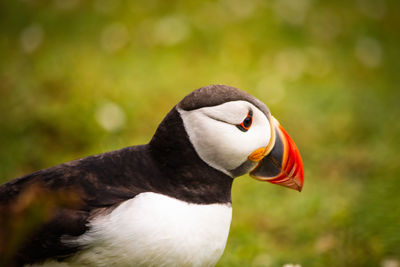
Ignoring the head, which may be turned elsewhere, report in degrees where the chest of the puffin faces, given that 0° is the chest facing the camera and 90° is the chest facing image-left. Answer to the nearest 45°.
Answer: approximately 270°
